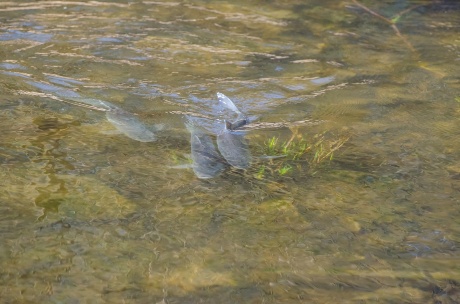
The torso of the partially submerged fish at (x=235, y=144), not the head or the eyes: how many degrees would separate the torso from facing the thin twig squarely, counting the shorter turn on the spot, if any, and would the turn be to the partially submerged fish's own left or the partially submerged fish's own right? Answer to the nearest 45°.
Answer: approximately 135° to the partially submerged fish's own left

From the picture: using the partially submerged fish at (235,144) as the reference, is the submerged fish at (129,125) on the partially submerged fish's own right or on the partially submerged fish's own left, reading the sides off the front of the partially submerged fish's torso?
on the partially submerged fish's own right

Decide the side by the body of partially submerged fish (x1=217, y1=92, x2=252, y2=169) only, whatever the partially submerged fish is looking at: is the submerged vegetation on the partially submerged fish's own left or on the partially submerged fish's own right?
on the partially submerged fish's own left

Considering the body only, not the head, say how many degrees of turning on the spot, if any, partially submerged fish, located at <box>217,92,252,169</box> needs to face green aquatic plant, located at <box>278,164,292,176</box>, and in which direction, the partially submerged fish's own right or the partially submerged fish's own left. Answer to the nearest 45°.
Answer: approximately 45° to the partially submerged fish's own left

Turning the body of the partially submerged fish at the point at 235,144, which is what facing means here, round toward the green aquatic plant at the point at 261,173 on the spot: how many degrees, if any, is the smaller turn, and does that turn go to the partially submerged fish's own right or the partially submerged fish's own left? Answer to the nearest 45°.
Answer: approximately 45° to the partially submerged fish's own left

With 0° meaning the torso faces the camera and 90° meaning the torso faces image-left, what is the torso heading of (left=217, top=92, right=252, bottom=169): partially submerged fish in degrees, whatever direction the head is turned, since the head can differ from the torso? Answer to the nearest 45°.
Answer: approximately 0°
